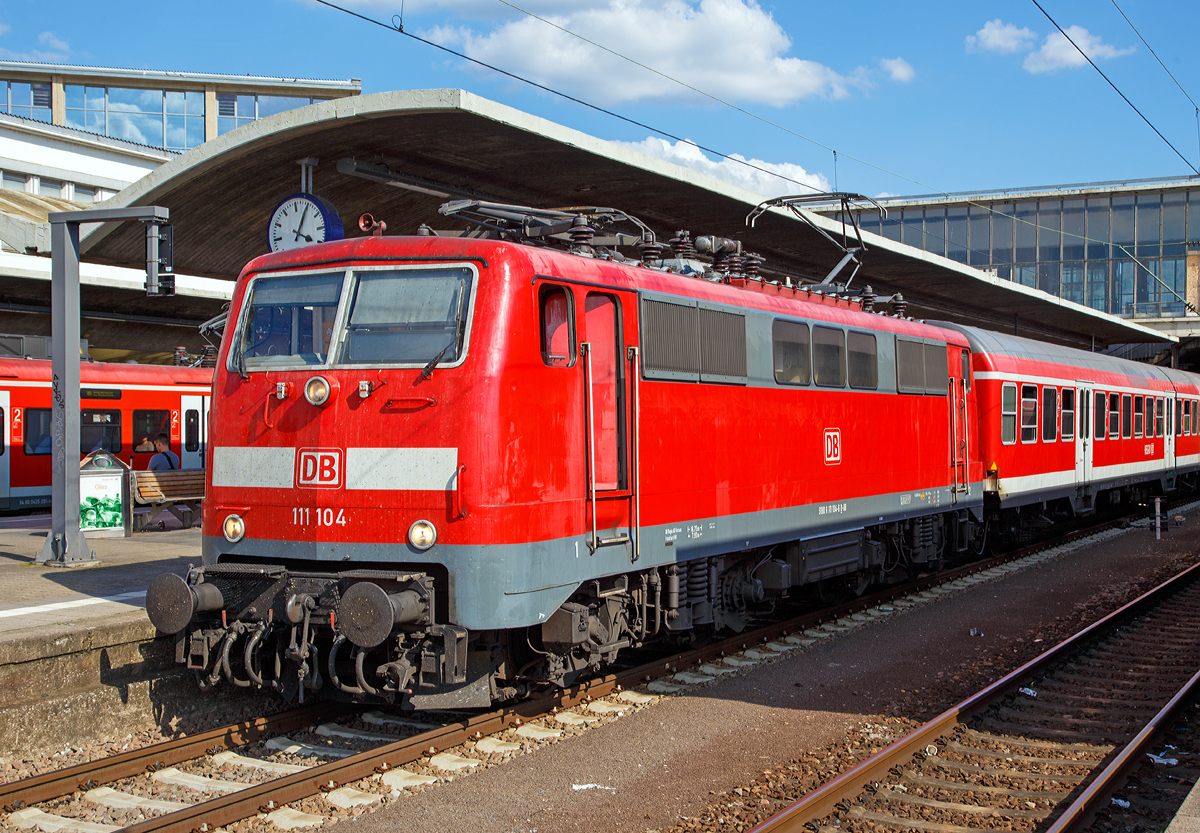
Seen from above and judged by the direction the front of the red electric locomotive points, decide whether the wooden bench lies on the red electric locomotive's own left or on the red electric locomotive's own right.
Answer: on the red electric locomotive's own right

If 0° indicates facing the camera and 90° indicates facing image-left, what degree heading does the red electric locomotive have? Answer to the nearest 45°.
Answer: approximately 45°

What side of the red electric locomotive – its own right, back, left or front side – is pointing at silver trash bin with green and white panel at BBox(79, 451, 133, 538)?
right

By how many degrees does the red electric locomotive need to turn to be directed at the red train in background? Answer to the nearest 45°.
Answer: approximately 90° to its right
